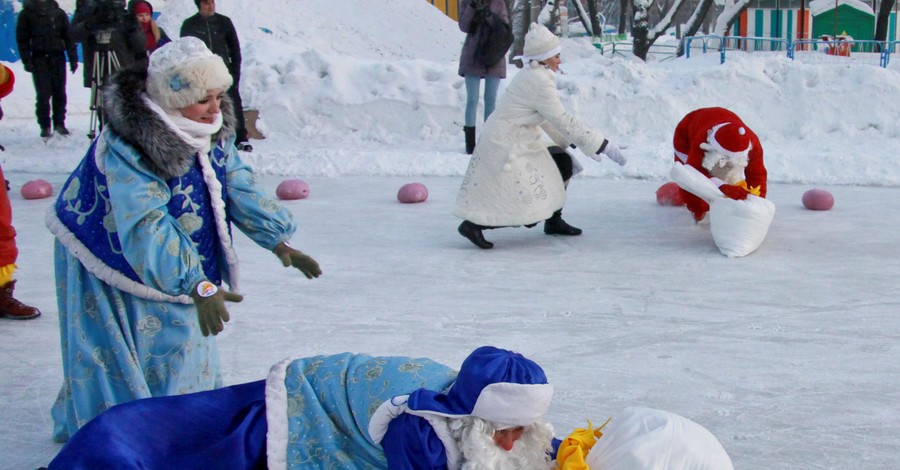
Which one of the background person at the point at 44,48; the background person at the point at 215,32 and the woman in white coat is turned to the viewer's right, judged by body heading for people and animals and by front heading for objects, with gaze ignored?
the woman in white coat

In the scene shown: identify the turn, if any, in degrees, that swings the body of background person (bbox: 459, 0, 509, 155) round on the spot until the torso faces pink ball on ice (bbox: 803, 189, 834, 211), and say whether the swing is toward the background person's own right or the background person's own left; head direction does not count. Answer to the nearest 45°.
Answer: approximately 45° to the background person's own left

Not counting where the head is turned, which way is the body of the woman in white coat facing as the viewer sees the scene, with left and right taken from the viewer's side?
facing to the right of the viewer

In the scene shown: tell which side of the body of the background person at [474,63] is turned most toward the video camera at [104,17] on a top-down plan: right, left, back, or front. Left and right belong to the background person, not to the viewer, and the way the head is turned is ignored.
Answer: right

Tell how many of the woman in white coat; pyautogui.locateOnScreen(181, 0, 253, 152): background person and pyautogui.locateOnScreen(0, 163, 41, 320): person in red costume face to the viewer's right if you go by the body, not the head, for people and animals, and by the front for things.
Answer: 2

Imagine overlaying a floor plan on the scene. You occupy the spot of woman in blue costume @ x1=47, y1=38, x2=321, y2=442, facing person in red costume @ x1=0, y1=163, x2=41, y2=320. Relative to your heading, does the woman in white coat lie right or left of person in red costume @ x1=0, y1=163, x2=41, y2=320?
right

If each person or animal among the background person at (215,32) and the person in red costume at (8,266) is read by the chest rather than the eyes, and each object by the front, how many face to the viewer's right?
1

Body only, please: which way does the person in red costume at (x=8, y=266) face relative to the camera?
to the viewer's right

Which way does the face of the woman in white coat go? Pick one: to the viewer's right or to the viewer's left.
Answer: to the viewer's right
